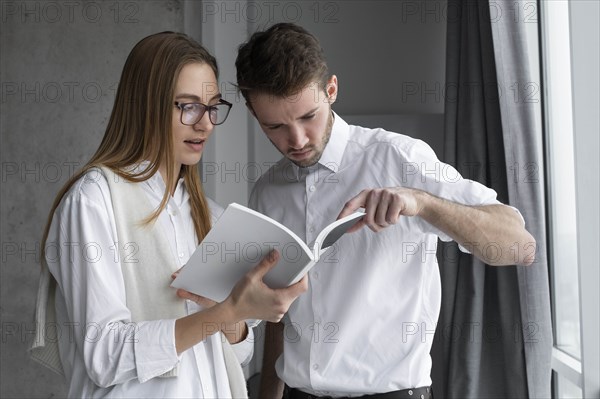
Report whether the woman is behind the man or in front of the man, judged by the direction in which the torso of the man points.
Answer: in front

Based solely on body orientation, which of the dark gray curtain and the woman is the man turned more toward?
the woman

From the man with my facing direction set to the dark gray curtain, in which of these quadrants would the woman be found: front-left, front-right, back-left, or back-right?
back-left

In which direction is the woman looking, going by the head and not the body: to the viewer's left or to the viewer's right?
to the viewer's right

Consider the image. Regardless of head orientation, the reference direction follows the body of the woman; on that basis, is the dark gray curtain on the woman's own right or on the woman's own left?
on the woman's own left

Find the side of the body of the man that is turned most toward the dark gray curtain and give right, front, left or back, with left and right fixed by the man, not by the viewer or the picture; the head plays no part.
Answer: back

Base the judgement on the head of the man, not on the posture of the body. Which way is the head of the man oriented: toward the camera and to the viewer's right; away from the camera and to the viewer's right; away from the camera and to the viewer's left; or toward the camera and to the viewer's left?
toward the camera and to the viewer's left

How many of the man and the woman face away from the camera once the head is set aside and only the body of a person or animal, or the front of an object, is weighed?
0

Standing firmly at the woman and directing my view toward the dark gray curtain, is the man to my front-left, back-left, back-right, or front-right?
front-right

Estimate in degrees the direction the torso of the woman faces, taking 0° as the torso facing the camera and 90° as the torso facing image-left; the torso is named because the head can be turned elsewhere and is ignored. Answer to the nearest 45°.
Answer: approximately 315°
